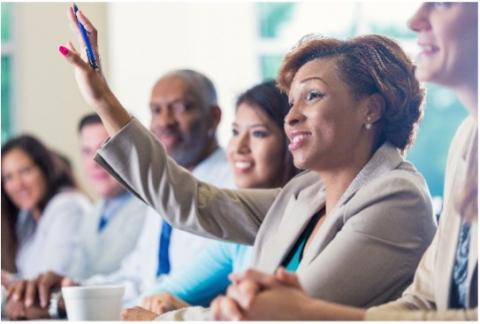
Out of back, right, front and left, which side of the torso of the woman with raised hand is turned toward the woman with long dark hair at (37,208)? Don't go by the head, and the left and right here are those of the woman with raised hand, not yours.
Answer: right

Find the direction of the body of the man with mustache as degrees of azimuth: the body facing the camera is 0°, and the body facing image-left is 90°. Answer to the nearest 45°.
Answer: approximately 45°

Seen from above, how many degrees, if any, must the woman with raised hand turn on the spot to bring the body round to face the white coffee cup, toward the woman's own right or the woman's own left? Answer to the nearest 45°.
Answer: approximately 45° to the woman's own right

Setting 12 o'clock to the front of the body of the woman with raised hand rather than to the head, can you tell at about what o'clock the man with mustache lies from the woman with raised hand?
The man with mustache is roughly at 4 o'clock from the woman with raised hand.

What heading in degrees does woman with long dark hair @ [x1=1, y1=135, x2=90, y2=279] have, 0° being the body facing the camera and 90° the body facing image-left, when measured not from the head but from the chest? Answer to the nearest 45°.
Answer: approximately 45°

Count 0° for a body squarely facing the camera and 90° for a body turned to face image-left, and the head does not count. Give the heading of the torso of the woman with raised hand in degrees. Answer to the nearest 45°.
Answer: approximately 45°
